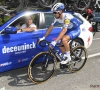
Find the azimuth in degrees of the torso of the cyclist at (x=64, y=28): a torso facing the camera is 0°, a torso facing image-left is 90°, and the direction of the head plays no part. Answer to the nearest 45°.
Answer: approximately 45°

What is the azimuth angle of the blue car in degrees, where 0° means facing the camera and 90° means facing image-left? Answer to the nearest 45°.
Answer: approximately 45°

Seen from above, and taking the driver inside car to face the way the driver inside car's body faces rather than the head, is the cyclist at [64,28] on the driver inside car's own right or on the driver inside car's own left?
on the driver inside car's own left

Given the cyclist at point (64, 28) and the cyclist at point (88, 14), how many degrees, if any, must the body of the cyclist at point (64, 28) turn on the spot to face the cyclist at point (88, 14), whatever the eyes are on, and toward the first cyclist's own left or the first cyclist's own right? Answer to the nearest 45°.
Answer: approximately 135° to the first cyclist's own right

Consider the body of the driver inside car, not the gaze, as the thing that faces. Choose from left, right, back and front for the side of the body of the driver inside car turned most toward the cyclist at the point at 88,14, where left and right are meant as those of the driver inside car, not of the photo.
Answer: back

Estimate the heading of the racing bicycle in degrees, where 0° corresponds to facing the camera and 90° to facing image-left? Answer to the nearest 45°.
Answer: approximately 45°

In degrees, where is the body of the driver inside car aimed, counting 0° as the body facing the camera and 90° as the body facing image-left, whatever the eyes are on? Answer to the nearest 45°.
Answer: approximately 45°
